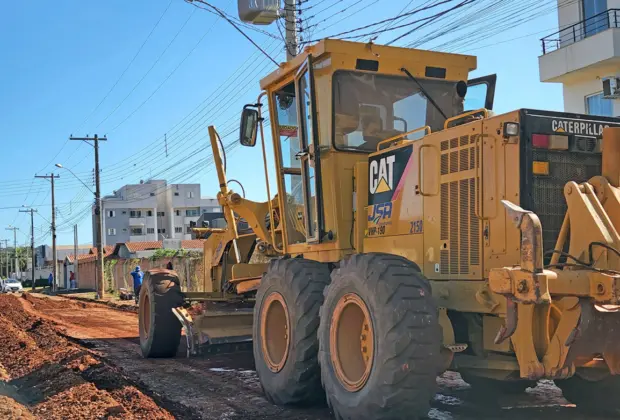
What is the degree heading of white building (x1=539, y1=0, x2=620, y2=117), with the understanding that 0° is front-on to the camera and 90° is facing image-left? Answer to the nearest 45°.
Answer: approximately 45°

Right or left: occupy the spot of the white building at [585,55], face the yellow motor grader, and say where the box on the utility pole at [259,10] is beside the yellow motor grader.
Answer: right

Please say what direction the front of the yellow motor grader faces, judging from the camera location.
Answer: facing away from the viewer and to the left of the viewer

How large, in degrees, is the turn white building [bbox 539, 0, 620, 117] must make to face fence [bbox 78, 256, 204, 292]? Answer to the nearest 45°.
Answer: approximately 90° to its right

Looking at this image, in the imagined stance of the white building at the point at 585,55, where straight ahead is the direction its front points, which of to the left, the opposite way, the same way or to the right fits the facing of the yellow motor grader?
to the right

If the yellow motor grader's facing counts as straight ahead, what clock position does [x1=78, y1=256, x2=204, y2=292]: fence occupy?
The fence is roughly at 1 o'clock from the yellow motor grader.
